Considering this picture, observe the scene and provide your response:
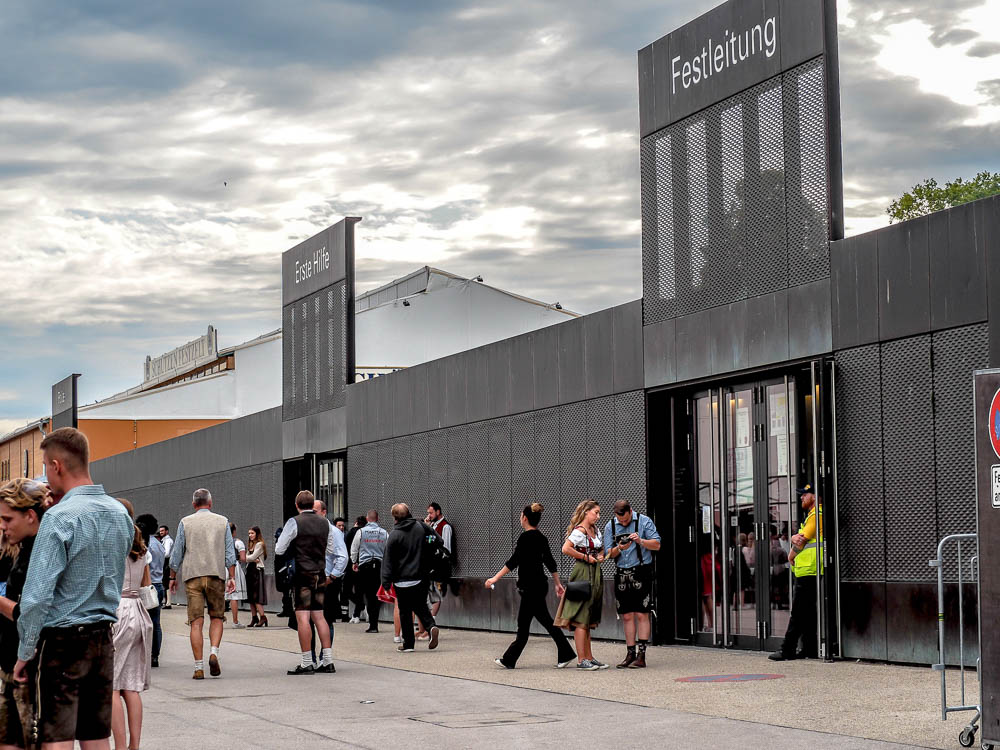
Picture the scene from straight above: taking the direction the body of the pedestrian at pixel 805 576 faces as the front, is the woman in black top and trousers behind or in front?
in front

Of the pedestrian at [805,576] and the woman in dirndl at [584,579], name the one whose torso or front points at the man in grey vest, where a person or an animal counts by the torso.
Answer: the pedestrian

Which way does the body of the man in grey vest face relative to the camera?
away from the camera

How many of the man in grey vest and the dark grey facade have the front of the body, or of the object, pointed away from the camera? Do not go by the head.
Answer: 1

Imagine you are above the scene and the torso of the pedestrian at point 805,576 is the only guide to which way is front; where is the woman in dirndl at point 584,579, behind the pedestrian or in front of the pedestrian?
in front

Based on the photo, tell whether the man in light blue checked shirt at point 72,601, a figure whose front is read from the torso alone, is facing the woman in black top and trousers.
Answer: no

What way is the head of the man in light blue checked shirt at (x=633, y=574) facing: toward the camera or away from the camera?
toward the camera

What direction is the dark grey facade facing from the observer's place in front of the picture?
facing the viewer and to the left of the viewer

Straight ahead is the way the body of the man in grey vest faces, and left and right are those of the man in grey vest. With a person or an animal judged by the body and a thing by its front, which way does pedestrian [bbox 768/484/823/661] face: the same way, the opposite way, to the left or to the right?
to the left

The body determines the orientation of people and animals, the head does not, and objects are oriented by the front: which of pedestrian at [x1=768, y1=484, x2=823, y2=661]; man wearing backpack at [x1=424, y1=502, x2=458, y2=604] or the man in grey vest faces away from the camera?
the man in grey vest

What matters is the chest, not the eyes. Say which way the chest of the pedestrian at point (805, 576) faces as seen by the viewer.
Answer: to the viewer's left

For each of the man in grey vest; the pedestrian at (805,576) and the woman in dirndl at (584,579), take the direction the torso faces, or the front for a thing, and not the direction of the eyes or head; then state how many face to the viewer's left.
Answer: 1

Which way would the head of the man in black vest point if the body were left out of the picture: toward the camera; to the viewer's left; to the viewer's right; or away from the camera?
away from the camera
